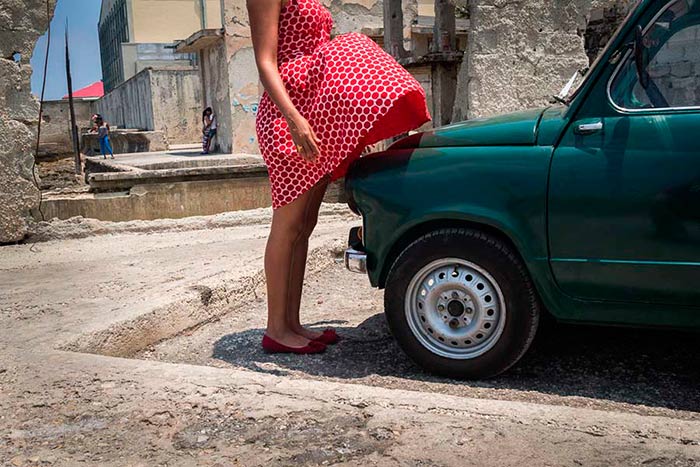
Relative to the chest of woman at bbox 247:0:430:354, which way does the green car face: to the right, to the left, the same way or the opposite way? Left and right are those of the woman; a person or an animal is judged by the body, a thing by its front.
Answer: the opposite way

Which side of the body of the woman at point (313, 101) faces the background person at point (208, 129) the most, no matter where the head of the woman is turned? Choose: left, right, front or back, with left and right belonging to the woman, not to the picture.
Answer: left

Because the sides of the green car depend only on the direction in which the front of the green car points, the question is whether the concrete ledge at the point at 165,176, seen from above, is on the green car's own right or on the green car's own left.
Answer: on the green car's own right

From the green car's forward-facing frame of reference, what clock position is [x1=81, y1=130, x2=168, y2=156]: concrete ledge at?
The concrete ledge is roughly at 2 o'clock from the green car.

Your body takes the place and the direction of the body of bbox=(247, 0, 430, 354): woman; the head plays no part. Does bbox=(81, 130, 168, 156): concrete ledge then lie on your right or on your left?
on your left

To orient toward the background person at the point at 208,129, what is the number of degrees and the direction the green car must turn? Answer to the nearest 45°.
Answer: approximately 45° to its right

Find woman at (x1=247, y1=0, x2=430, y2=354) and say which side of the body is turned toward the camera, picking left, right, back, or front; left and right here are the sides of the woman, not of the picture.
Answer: right

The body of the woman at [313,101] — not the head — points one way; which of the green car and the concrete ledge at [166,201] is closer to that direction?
the green car

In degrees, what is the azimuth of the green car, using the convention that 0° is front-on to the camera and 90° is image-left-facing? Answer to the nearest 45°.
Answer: approximately 90°
